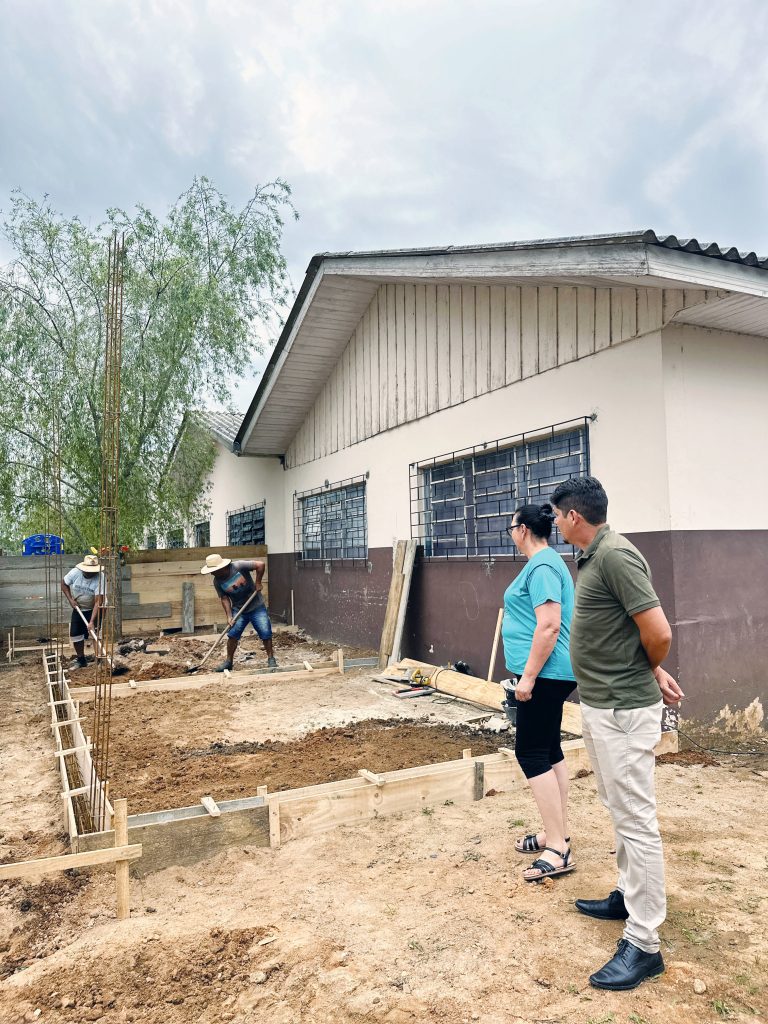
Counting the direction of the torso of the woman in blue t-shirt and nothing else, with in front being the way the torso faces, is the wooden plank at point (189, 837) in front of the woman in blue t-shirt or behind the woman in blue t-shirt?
in front

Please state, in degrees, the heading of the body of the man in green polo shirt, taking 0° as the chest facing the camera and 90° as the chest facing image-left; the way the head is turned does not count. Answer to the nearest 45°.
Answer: approximately 90°

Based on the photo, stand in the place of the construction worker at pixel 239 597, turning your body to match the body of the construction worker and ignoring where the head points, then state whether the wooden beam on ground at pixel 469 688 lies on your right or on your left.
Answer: on your left

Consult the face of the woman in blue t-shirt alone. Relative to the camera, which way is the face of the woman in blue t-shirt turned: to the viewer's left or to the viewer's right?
to the viewer's left

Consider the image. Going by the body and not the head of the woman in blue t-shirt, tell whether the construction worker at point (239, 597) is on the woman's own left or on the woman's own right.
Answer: on the woman's own right

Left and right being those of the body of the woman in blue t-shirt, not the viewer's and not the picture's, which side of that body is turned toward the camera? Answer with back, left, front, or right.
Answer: left

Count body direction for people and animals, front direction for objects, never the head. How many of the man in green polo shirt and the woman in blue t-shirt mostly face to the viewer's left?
2

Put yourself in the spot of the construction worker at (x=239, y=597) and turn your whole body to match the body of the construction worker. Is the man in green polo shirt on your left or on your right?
on your left

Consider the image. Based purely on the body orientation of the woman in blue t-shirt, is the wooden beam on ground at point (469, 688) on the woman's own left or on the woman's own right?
on the woman's own right

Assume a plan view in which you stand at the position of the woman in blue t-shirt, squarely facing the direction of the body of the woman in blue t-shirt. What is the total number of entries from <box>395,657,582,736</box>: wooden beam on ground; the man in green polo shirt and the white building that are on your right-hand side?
2

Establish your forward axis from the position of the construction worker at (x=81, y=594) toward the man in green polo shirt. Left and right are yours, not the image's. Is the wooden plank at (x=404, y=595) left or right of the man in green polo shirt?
left

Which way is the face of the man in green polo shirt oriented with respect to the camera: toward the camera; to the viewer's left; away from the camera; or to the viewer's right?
to the viewer's left

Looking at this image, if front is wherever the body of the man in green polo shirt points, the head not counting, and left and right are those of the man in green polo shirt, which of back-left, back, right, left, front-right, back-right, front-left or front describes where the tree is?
front-right
